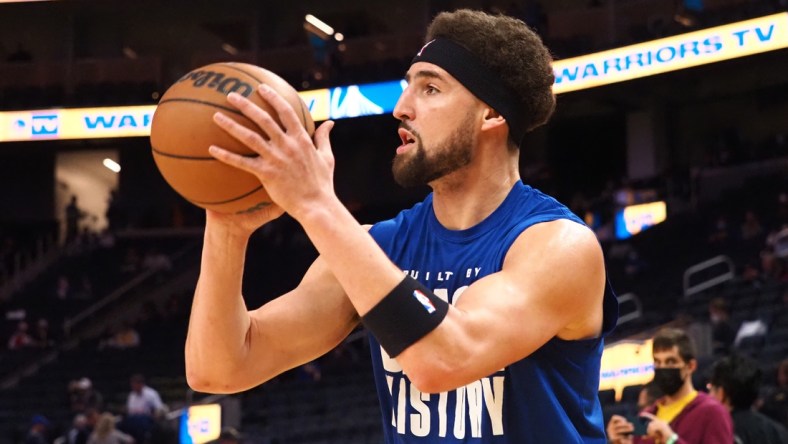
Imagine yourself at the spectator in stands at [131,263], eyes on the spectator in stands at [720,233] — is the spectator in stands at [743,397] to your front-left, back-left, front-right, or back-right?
front-right

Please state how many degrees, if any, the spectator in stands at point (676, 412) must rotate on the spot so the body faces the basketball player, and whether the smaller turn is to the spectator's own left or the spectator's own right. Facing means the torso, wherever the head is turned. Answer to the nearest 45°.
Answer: approximately 45° to the spectator's own left

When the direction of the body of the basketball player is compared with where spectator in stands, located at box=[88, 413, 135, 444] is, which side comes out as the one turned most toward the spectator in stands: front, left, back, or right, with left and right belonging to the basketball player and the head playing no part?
right

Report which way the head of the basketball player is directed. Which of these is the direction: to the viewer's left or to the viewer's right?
to the viewer's left

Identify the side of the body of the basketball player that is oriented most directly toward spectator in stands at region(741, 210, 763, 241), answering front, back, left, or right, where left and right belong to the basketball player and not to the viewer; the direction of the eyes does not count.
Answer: back

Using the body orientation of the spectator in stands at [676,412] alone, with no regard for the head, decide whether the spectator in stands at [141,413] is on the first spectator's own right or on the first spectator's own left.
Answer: on the first spectator's own right

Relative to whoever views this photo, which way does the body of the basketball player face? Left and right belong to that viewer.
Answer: facing the viewer and to the left of the viewer

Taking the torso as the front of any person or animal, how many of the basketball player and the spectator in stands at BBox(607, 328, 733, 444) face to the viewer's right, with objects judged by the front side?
0

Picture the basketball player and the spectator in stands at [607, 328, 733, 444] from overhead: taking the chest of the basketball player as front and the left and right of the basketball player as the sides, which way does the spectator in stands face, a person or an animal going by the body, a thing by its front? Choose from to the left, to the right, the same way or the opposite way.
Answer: the same way

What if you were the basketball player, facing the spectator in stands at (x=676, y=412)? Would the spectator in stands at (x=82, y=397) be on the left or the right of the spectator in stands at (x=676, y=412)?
left

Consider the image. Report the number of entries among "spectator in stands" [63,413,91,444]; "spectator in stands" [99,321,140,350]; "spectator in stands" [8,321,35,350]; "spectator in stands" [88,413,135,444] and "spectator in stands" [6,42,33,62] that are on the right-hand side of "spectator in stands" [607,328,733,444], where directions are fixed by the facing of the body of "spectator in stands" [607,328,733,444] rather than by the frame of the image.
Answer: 5

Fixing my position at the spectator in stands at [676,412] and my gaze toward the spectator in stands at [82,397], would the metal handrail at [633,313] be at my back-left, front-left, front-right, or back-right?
front-right

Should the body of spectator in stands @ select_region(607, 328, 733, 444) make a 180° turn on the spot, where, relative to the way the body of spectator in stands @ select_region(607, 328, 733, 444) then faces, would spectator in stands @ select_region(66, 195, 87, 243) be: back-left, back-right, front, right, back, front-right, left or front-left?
left

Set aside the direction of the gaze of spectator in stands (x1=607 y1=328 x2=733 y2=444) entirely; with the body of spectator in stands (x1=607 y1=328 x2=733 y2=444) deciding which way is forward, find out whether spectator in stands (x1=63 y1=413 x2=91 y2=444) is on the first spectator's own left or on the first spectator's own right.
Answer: on the first spectator's own right

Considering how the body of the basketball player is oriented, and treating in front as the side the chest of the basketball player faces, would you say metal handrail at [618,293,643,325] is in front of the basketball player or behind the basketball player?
behind
